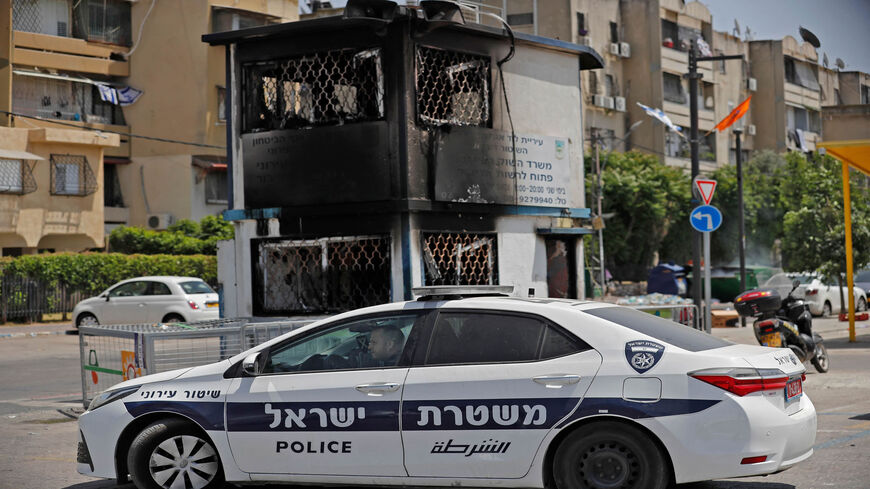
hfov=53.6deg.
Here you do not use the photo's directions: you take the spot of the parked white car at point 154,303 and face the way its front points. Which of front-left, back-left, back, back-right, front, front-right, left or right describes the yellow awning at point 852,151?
back

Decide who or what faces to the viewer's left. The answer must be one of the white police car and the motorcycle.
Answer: the white police car

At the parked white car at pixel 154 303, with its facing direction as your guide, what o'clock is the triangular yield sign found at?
The triangular yield sign is roughly at 6 o'clock from the parked white car.

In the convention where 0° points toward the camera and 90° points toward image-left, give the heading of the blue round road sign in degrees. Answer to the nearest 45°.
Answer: approximately 0°

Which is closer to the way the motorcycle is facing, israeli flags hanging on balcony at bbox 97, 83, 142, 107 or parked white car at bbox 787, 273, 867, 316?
the parked white car

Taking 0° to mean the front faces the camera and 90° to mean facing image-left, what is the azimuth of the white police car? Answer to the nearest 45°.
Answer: approximately 90°

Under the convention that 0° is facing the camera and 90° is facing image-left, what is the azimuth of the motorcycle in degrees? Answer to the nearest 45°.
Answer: approximately 225°

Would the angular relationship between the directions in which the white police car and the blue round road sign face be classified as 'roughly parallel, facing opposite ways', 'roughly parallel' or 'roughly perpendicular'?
roughly perpendicular

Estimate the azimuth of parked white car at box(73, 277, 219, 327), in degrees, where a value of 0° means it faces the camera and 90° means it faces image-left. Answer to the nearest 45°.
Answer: approximately 135°

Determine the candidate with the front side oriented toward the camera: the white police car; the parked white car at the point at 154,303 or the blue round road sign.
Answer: the blue round road sign

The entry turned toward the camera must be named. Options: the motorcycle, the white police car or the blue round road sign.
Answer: the blue round road sign

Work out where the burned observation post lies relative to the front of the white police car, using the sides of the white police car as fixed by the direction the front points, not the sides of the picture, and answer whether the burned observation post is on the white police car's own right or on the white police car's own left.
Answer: on the white police car's own right

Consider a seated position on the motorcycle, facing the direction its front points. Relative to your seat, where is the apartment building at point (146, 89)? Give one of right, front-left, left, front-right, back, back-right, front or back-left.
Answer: left
